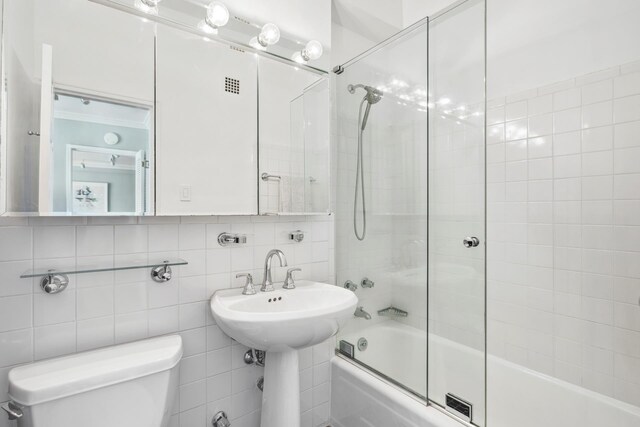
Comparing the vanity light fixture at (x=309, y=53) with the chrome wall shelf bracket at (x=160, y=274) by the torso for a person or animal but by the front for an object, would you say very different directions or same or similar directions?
same or similar directions

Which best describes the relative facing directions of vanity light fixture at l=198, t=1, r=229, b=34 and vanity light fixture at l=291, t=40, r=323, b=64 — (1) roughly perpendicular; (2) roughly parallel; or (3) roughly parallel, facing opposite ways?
roughly parallel

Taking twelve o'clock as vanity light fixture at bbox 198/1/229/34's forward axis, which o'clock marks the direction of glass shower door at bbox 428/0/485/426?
The glass shower door is roughly at 11 o'clock from the vanity light fixture.

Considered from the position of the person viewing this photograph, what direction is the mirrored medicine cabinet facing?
facing the viewer and to the right of the viewer

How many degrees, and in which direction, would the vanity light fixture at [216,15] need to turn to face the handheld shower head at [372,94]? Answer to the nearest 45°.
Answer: approximately 45° to its left

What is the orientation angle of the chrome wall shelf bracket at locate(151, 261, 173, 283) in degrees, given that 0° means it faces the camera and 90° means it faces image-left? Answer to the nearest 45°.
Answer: approximately 315°

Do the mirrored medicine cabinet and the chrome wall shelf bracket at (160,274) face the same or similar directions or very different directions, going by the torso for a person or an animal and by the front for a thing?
same or similar directions

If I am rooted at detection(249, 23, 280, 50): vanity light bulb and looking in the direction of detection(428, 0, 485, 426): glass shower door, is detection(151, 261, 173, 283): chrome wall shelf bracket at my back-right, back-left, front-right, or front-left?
back-right
